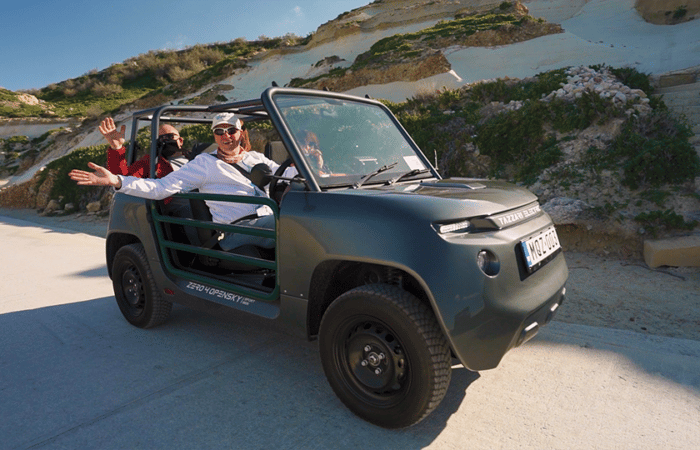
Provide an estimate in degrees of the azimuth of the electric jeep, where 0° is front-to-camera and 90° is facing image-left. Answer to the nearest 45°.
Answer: approximately 315°

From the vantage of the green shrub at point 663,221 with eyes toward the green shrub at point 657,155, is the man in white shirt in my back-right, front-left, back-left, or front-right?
back-left

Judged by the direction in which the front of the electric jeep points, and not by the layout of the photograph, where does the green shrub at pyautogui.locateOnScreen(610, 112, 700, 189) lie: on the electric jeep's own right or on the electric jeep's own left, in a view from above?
on the electric jeep's own left

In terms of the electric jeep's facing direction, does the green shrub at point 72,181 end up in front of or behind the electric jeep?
behind

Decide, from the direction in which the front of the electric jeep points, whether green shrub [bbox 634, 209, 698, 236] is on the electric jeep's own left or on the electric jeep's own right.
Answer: on the electric jeep's own left
